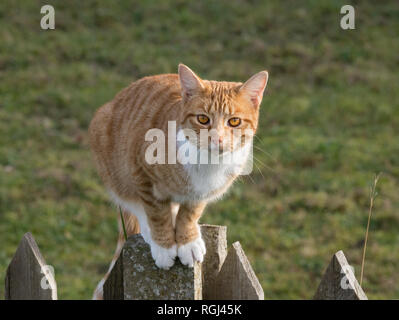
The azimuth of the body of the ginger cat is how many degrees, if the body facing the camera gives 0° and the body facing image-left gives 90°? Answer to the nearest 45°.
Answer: approximately 315°
